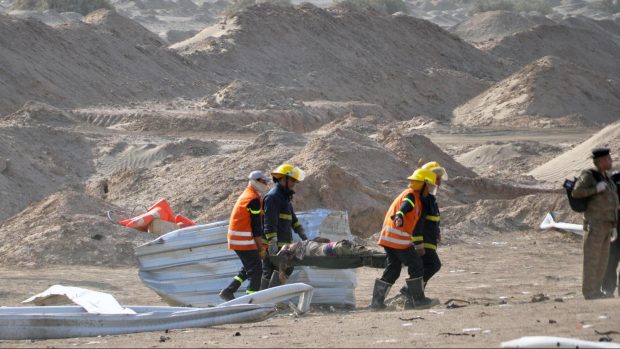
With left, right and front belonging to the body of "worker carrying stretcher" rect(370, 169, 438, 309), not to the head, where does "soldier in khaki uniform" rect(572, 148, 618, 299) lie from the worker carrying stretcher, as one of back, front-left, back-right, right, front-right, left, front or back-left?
front

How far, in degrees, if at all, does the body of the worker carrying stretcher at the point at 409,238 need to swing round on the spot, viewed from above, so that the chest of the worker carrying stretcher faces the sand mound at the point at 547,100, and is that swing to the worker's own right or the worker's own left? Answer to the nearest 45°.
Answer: approximately 90° to the worker's own left

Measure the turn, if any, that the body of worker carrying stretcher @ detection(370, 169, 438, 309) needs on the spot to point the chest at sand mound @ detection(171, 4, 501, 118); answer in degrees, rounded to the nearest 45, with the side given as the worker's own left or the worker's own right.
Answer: approximately 90° to the worker's own left

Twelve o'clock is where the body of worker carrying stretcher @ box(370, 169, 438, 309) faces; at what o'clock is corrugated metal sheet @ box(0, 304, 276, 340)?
The corrugated metal sheet is roughly at 5 o'clock from the worker carrying stretcher.

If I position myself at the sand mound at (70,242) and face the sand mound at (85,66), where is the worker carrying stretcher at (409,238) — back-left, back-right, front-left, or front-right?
back-right

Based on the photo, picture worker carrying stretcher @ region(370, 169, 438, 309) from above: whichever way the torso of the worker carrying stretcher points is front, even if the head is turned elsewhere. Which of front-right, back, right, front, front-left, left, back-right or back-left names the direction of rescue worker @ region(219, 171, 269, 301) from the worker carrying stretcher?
back

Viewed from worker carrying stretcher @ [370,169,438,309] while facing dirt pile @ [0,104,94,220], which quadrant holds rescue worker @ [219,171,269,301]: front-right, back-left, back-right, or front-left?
front-left

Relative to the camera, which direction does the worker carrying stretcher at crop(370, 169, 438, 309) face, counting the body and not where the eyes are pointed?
to the viewer's right
